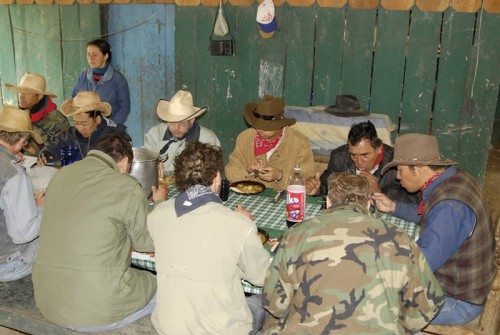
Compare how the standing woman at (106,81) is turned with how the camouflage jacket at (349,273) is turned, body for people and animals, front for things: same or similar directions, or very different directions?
very different directions

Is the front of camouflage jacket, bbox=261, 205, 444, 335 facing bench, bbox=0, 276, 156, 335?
no

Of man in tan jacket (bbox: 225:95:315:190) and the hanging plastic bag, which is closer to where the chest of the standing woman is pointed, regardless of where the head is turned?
the man in tan jacket

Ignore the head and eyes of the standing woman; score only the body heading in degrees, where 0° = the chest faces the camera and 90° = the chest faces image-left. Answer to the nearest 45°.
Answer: approximately 45°

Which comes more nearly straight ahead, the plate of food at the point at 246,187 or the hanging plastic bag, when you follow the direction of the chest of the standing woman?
the plate of food

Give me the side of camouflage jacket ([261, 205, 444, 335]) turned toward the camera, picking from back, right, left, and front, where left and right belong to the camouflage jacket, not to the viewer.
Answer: back

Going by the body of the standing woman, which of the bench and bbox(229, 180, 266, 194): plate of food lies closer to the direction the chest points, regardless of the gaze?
the bench

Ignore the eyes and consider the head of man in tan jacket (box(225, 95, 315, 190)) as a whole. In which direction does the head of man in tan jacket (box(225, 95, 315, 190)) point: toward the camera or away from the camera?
toward the camera

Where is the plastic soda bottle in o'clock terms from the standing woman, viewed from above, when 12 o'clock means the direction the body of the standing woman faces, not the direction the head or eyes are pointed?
The plastic soda bottle is roughly at 10 o'clock from the standing woman.

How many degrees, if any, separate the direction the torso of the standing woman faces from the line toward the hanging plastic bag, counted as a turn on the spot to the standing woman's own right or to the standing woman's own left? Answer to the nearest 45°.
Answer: approximately 135° to the standing woman's own left

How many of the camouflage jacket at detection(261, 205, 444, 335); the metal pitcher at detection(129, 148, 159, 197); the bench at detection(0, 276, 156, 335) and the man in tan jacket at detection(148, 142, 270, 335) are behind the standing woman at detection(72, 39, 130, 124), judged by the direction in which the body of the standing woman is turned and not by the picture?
0

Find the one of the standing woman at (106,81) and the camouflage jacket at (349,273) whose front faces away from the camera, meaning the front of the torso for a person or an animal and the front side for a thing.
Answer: the camouflage jacket

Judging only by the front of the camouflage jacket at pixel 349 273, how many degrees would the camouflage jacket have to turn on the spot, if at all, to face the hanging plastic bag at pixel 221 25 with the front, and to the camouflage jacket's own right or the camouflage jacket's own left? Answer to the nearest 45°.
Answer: approximately 45° to the camouflage jacket's own left

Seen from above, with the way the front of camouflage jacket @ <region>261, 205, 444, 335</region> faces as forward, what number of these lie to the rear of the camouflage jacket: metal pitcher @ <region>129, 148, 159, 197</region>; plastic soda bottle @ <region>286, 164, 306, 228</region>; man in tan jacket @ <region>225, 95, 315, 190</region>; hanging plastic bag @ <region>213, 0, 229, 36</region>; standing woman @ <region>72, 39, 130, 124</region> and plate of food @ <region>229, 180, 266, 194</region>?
0

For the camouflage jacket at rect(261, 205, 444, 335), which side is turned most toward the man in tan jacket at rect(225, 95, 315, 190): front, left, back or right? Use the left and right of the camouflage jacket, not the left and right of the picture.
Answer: front

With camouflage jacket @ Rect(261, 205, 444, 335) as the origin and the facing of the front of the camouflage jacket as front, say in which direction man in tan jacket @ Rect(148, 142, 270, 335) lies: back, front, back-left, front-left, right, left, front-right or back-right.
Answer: left

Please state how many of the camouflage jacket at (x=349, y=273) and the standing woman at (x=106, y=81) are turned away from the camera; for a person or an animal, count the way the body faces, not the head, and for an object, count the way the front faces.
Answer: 1
